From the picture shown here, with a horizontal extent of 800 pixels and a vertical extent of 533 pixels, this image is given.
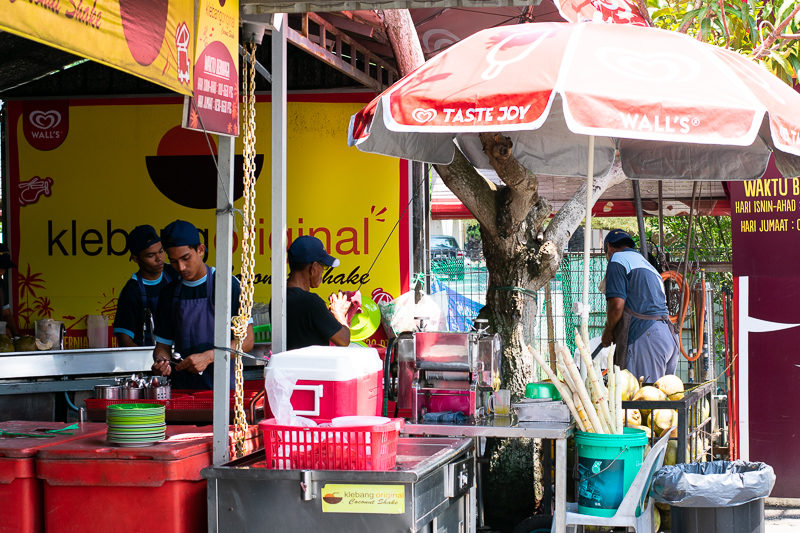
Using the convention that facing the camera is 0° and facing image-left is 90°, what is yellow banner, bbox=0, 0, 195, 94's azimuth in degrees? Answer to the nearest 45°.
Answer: approximately 315°

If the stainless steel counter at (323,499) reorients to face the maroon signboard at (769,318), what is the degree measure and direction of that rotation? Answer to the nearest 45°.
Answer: approximately 135° to its left

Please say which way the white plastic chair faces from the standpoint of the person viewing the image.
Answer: facing to the left of the viewer

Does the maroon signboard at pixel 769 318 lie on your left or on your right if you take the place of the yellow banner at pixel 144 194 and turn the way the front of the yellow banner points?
on your left

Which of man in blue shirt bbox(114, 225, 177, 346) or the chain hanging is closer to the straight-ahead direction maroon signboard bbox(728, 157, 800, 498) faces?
the chain hanging

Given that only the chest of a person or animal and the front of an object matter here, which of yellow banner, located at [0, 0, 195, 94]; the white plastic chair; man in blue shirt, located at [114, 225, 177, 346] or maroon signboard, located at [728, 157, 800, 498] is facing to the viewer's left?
the white plastic chair

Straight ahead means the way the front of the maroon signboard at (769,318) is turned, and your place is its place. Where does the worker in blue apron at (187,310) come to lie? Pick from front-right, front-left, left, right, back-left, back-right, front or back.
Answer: front-right

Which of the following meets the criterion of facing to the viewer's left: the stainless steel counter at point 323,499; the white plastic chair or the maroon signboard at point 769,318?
the white plastic chair

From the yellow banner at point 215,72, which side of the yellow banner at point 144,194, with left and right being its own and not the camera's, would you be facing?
front

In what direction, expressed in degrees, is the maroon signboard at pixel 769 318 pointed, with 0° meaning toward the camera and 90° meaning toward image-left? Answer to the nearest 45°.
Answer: approximately 0°

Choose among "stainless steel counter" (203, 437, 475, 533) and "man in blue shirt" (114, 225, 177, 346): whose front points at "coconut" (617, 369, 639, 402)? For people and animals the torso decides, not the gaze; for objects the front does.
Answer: the man in blue shirt

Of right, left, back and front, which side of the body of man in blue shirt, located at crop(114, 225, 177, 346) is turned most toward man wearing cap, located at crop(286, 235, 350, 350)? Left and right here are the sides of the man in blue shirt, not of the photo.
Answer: front

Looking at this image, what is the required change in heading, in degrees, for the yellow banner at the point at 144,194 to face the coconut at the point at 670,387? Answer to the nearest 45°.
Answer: approximately 45° to its left

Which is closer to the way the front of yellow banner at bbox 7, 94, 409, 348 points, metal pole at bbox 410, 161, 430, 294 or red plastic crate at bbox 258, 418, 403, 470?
the red plastic crate
